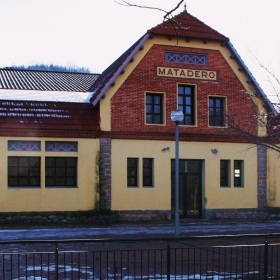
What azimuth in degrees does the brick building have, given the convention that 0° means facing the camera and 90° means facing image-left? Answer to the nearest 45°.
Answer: approximately 0°

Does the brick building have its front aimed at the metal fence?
yes
